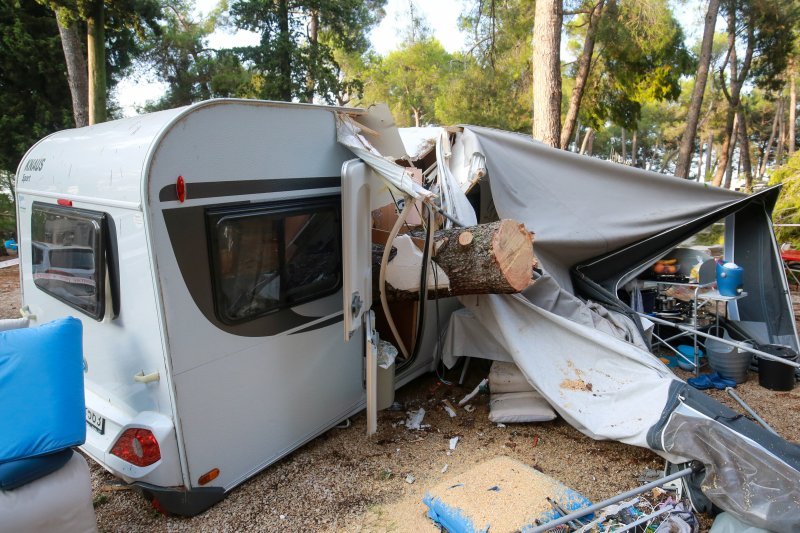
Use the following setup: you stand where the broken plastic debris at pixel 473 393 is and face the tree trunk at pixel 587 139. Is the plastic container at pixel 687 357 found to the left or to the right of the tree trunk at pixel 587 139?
right

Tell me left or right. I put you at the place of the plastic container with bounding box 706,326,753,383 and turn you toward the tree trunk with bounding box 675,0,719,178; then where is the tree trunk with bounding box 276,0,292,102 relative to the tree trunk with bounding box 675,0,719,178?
left

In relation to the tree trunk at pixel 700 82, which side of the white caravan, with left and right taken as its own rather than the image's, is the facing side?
front

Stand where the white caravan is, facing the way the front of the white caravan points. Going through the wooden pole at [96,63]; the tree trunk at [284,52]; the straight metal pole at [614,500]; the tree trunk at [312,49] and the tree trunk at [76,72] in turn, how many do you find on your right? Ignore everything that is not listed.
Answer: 1

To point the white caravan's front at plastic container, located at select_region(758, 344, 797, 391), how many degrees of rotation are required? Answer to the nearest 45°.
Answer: approximately 45° to its right

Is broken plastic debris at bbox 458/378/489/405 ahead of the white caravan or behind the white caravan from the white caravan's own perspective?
ahead

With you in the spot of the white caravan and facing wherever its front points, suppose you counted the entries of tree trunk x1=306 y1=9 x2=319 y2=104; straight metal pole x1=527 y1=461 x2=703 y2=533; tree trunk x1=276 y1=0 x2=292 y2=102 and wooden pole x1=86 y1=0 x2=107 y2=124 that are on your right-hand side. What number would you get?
1

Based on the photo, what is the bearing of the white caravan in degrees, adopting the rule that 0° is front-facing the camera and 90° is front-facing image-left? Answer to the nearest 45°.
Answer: approximately 225°

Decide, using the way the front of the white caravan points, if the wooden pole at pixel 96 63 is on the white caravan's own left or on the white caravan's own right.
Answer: on the white caravan's own left

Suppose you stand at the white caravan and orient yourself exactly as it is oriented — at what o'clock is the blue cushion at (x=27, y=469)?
The blue cushion is roughly at 6 o'clock from the white caravan.

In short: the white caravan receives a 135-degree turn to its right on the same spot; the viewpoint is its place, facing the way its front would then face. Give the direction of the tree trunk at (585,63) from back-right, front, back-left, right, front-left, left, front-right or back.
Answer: back-left

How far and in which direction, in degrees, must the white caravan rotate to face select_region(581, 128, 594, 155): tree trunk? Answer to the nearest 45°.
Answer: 0° — it already faces it

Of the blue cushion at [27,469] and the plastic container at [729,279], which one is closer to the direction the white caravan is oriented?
the plastic container

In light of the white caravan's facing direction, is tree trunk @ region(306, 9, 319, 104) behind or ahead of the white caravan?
ahead

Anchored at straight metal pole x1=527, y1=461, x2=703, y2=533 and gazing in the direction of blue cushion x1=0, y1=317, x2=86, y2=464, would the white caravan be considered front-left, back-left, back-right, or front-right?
front-right

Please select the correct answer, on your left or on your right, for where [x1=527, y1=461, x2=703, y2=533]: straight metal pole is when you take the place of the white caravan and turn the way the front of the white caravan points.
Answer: on your right

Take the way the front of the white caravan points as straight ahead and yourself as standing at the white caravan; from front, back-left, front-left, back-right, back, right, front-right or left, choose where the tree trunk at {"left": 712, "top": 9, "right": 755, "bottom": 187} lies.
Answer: front
